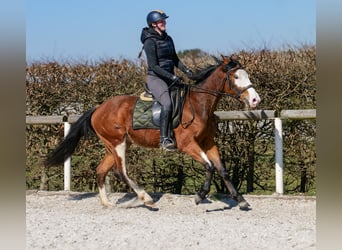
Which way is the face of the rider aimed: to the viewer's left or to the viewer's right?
to the viewer's right

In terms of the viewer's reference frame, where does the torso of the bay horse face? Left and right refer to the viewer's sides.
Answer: facing to the right of the viewer
